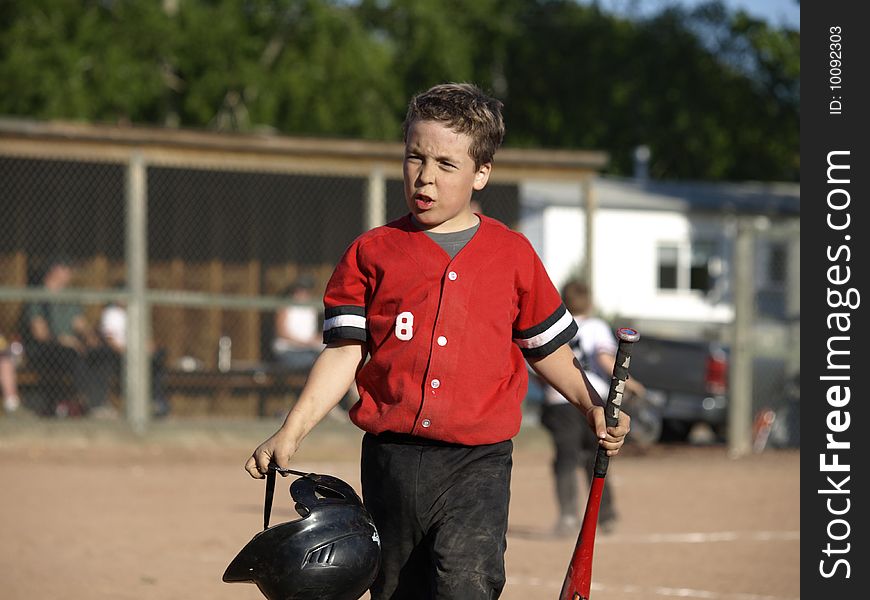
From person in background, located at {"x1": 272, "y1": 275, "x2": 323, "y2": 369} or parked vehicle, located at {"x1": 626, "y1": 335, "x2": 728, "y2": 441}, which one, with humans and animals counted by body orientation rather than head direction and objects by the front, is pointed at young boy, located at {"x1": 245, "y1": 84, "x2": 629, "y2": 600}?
the person in background

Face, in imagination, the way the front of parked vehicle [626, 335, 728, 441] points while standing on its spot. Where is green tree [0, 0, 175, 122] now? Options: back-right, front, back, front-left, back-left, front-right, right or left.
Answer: front-left

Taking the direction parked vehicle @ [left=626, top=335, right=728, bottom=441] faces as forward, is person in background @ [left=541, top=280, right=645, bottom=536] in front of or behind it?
behind

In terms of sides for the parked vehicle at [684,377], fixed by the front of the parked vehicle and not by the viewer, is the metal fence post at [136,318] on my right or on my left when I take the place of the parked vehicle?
on my left

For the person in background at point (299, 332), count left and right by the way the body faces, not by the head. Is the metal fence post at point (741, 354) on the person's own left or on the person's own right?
on the person's own left

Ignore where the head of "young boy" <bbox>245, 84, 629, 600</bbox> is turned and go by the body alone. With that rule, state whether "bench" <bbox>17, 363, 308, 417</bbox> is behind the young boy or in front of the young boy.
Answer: behind

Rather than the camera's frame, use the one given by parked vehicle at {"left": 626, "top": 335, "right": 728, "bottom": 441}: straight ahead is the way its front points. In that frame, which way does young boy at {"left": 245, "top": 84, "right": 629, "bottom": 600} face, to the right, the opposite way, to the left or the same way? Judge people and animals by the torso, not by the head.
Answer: the opposite way

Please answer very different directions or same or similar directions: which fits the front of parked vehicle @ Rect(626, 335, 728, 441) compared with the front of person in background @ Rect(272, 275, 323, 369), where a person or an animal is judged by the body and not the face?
very different directions

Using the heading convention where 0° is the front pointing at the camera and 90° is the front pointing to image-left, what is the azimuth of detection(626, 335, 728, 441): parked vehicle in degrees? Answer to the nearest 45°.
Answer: approximately 180°
